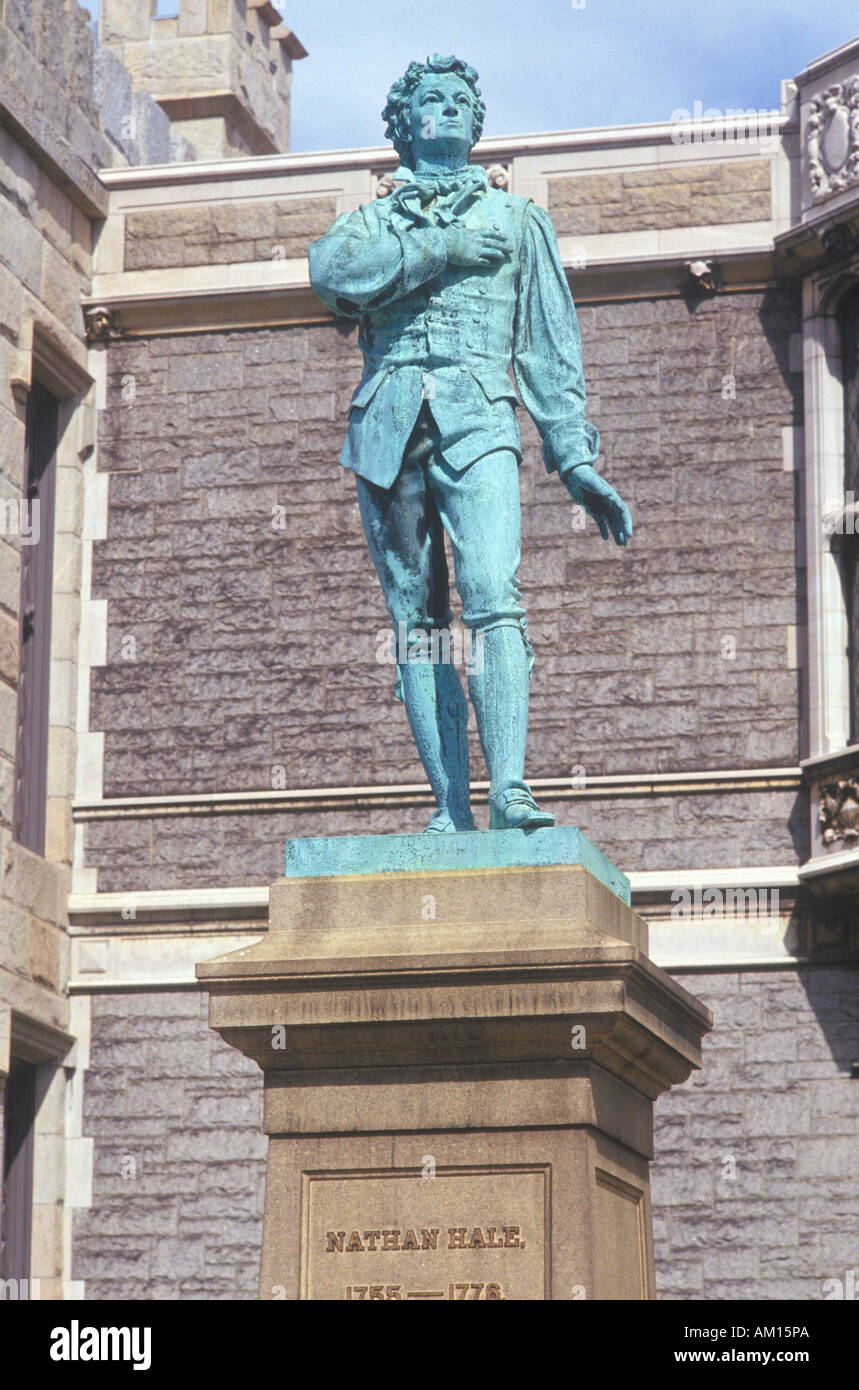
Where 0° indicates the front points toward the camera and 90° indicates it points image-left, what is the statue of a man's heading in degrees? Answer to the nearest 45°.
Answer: approximately 0°

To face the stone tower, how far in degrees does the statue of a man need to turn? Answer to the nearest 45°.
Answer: approximately 180°
